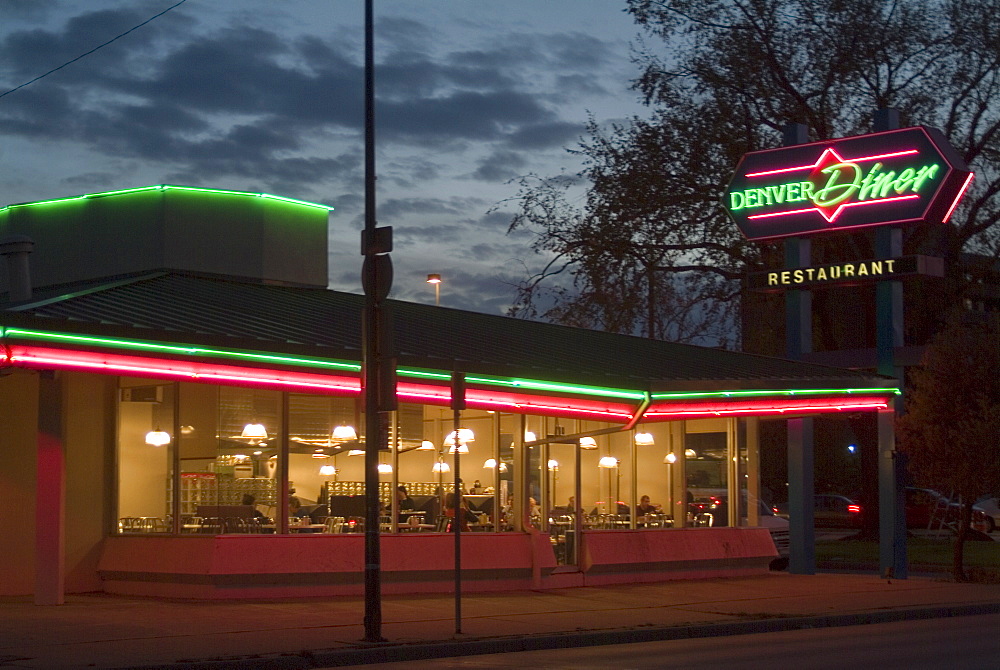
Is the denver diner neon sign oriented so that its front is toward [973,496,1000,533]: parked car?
no

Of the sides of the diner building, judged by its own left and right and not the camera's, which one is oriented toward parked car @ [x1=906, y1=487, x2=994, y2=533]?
left

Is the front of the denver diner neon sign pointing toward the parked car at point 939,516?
no

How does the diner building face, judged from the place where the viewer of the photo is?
facing the viewer and to the right of the viewer

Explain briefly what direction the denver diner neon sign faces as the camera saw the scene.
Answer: facing the viewer and to the left of the viewer

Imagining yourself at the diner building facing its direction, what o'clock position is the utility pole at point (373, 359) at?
The utility pole is roughly at 1 o'clock from the diner building.

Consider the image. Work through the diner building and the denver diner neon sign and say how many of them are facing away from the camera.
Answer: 0
